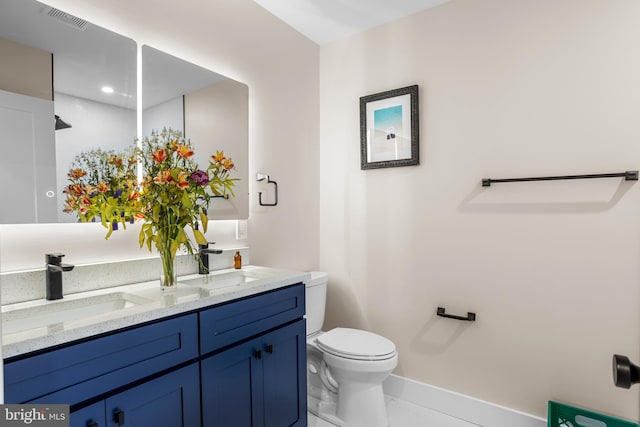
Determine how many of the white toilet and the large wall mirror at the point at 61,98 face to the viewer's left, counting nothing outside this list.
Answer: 0

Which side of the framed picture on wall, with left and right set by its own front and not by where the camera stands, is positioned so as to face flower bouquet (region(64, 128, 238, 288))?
front

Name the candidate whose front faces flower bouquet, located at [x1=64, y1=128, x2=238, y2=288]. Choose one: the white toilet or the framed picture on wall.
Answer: the framed picture on wall

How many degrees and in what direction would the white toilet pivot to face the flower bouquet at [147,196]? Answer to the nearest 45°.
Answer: approximately 90° to its right

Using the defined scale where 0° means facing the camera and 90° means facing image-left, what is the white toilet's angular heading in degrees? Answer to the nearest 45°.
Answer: approximately 315°

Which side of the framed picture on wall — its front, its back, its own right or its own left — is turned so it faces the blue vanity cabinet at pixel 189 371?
front

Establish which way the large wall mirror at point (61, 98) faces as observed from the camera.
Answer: facing the viewer and to the right of the viewer

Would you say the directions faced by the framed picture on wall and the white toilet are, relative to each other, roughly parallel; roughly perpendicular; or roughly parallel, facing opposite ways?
roughly perpendicular

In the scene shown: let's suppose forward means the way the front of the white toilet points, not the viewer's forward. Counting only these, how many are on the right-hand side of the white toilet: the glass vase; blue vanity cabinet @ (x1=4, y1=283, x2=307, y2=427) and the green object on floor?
2

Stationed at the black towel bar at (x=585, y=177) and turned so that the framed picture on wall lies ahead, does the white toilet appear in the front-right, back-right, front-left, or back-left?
front-left

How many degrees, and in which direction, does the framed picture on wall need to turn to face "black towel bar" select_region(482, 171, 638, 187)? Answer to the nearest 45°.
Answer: approximately 90° to its left

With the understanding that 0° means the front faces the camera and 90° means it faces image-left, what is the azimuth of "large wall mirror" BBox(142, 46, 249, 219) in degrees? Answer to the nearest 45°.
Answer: approximately 315°

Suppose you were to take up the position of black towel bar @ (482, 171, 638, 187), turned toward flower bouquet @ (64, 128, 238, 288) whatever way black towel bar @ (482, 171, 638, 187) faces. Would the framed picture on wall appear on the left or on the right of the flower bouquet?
right

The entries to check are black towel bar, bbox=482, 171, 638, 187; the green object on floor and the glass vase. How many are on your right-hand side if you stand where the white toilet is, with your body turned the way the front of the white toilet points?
1

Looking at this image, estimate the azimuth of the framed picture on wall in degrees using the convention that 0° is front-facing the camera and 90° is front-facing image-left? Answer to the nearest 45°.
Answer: approximately 45°
